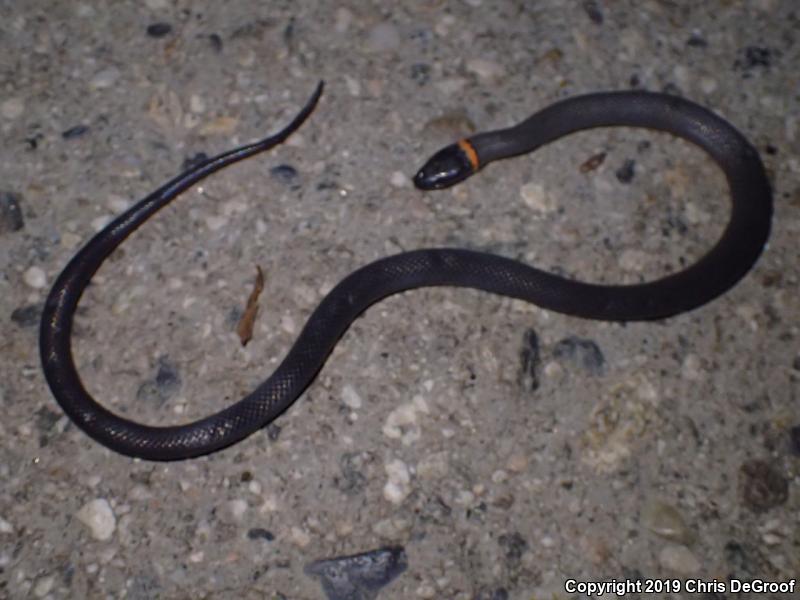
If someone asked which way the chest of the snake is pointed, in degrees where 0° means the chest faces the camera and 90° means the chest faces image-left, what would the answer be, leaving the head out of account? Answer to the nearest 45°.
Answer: approximately 45°

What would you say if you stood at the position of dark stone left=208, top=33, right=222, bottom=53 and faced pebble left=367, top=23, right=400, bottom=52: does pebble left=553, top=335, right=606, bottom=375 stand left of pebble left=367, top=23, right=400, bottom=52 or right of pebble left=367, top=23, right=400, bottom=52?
right

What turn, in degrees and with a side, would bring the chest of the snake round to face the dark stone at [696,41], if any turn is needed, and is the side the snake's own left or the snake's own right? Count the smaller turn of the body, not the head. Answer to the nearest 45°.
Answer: approximately 180°

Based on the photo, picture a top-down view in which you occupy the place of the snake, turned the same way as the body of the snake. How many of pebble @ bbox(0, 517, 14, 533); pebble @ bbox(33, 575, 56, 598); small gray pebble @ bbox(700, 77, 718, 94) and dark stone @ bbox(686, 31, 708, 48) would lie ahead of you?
2

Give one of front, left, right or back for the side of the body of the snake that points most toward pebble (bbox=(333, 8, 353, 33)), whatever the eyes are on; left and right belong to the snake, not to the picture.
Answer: right

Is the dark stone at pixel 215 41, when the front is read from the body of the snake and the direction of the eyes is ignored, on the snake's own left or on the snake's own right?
on the snake's own right

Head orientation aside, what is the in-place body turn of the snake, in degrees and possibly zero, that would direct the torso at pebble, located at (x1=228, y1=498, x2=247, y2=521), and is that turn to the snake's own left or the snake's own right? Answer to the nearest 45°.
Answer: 0° — it already faces it

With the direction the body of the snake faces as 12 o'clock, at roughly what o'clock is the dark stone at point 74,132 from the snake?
The dark stone is roughly at 2 o'clock from the snake.

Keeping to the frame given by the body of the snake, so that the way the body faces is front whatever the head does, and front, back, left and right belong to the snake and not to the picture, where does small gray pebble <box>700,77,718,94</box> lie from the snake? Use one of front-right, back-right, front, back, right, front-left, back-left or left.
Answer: back

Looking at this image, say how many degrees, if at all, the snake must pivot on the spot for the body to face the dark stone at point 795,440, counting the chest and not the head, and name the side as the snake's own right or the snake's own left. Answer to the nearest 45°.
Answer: approximately 135° to the snake's own left

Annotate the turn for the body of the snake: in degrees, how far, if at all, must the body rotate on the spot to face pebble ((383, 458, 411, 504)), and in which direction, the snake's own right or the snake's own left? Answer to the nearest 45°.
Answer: approximately 45° to the snake's own left

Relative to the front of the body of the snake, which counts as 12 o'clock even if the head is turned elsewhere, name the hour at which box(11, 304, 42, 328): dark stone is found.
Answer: The dark stone is roughly at 1 o'clock from the snake.
